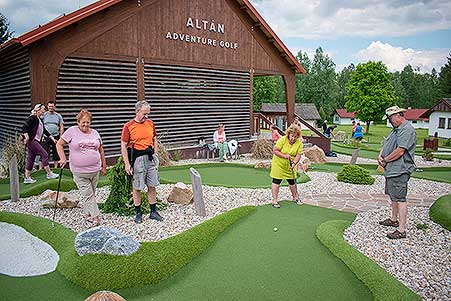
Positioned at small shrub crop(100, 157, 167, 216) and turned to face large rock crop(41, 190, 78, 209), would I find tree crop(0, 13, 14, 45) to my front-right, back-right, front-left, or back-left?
front-right

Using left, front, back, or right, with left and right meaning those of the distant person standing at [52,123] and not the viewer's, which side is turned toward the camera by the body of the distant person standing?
front

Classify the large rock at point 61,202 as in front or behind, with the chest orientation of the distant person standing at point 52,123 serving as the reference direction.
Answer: in front

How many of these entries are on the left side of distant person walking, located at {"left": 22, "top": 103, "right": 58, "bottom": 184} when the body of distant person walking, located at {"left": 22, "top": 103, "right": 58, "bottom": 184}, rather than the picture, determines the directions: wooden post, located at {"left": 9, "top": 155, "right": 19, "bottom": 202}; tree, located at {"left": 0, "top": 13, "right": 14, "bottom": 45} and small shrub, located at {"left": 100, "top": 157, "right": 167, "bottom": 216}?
1

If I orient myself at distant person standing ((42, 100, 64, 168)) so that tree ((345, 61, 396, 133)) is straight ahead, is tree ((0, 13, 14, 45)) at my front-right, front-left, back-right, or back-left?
front-left

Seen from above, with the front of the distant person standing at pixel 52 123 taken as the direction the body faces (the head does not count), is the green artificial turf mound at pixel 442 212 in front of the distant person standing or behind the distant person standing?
in front

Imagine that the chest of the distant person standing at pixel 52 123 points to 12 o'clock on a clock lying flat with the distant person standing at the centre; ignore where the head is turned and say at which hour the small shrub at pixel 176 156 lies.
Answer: The small shrub is roughly at 8 o'clock from the distant person standing.
